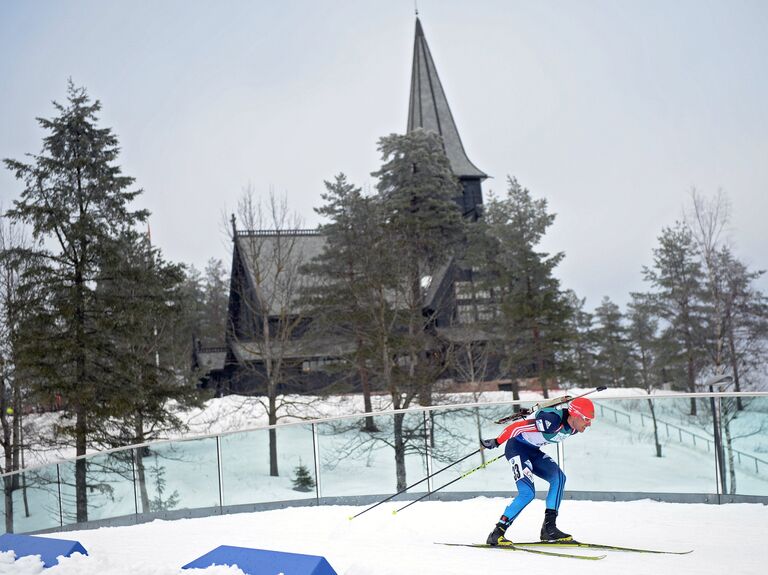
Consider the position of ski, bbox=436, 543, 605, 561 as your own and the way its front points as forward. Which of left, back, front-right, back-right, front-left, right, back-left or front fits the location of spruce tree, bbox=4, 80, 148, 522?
back-left

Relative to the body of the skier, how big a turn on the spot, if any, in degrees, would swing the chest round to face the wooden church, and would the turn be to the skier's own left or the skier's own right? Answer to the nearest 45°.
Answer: approximately 90° to the skier's own left

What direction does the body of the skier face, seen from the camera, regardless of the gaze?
to the viewer's right

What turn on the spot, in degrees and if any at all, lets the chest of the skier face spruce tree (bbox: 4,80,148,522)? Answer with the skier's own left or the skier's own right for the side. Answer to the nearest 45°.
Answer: approximately 135° to the skier's own left

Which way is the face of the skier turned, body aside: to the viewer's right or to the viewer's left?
to the viewer's right

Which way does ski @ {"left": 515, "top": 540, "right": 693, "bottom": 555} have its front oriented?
to the viewer's right

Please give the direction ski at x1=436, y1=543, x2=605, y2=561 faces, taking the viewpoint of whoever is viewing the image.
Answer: facing to the right of the viewer

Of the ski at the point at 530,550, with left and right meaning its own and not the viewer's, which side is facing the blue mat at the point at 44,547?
back

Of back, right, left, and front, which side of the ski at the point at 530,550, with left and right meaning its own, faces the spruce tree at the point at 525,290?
left

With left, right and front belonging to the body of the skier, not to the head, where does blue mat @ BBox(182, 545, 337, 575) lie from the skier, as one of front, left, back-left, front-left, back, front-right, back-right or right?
back-right

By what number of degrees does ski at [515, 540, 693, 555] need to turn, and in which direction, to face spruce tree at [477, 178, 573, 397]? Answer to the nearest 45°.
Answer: approximately 90° to its left

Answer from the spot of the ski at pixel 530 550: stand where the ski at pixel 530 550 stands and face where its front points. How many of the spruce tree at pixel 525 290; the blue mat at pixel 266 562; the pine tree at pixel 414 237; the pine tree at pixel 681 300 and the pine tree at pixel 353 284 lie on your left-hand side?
4
